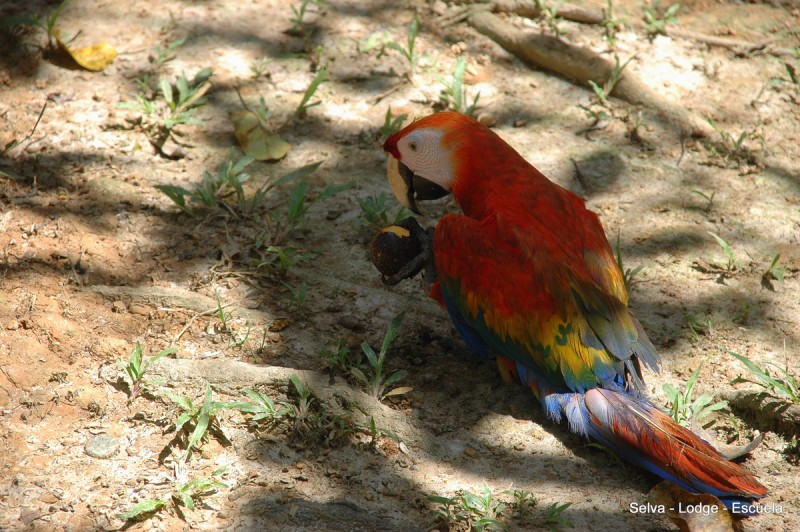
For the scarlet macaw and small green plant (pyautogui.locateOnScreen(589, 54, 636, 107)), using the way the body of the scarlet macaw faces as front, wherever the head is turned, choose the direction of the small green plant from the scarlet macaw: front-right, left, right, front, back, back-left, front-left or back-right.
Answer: front-right

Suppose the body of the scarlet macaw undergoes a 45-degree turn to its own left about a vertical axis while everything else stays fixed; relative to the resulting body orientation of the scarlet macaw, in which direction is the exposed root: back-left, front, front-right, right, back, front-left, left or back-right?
right

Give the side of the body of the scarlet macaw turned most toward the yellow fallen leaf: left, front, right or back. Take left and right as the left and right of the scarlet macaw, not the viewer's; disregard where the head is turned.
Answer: front

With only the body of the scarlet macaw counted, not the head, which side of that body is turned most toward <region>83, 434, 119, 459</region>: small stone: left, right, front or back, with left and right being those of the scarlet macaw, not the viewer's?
left

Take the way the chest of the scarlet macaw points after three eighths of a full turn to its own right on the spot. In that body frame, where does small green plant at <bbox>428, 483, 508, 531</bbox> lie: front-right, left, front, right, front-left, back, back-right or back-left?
right

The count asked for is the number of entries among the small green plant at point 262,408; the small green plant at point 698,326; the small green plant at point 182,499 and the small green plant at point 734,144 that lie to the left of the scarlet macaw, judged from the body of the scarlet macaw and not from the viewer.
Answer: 2

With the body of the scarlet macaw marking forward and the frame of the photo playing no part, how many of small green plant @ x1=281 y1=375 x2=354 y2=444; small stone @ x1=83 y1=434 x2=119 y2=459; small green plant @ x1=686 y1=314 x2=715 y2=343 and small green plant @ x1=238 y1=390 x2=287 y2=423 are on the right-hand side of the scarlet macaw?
1

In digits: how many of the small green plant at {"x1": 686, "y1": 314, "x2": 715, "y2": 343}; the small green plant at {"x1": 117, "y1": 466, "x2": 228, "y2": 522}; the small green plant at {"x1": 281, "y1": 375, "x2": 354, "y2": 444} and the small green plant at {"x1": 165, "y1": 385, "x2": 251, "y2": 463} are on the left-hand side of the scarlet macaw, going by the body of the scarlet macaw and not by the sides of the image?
3

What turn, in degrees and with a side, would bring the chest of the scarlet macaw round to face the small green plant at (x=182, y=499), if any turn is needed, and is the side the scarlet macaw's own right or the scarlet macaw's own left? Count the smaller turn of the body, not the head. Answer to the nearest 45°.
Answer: approximately 90° to the scarlet macaw's own left

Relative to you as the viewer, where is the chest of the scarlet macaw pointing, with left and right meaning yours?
facing away from the viewer and to the left of the viewer

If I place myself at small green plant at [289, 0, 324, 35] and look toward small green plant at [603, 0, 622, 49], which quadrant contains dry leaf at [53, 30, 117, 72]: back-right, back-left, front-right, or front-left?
back-right

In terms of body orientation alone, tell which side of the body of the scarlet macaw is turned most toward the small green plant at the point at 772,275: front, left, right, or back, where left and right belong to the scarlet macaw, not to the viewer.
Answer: right
